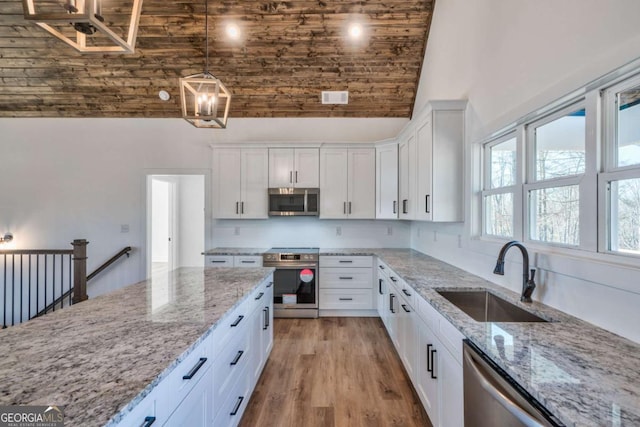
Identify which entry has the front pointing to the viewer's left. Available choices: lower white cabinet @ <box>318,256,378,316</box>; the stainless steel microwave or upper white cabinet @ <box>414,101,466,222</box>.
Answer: the upper white cabinet

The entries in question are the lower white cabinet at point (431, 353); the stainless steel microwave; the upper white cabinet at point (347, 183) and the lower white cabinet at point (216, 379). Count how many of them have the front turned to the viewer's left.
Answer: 1

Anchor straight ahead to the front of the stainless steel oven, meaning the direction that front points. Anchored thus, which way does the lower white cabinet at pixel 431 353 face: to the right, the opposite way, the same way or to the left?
to the right

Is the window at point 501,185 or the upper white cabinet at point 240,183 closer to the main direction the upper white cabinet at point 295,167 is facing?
the window

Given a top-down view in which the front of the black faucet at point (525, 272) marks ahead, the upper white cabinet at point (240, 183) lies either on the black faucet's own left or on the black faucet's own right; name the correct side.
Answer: on the black faucet's own right

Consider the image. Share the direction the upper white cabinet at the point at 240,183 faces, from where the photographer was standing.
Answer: facing the viewer

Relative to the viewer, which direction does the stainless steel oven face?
toward the camera

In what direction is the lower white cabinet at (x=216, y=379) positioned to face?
to the viewer's right

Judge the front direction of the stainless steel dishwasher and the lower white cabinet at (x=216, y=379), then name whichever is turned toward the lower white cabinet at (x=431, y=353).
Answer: the lower white cabinet at (x=216, y=379)
